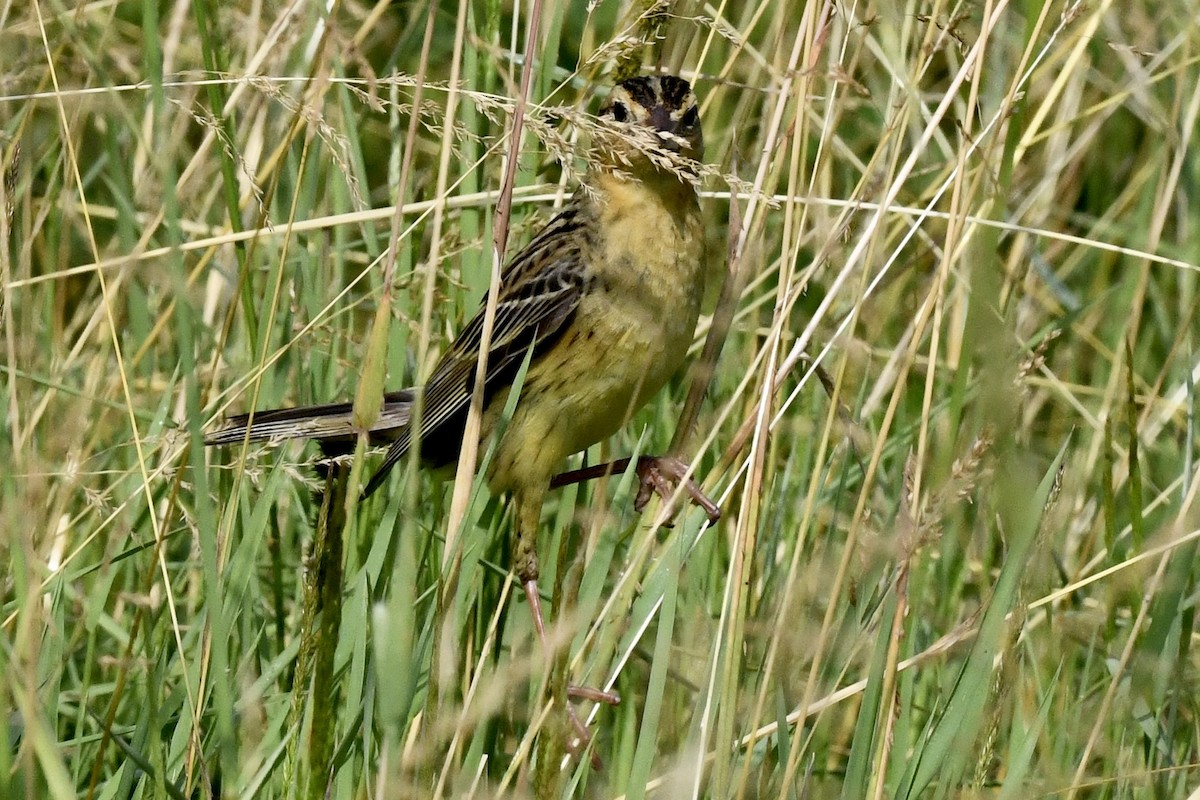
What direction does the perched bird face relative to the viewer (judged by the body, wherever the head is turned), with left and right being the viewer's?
facing the viewer and to the right of the viewer
